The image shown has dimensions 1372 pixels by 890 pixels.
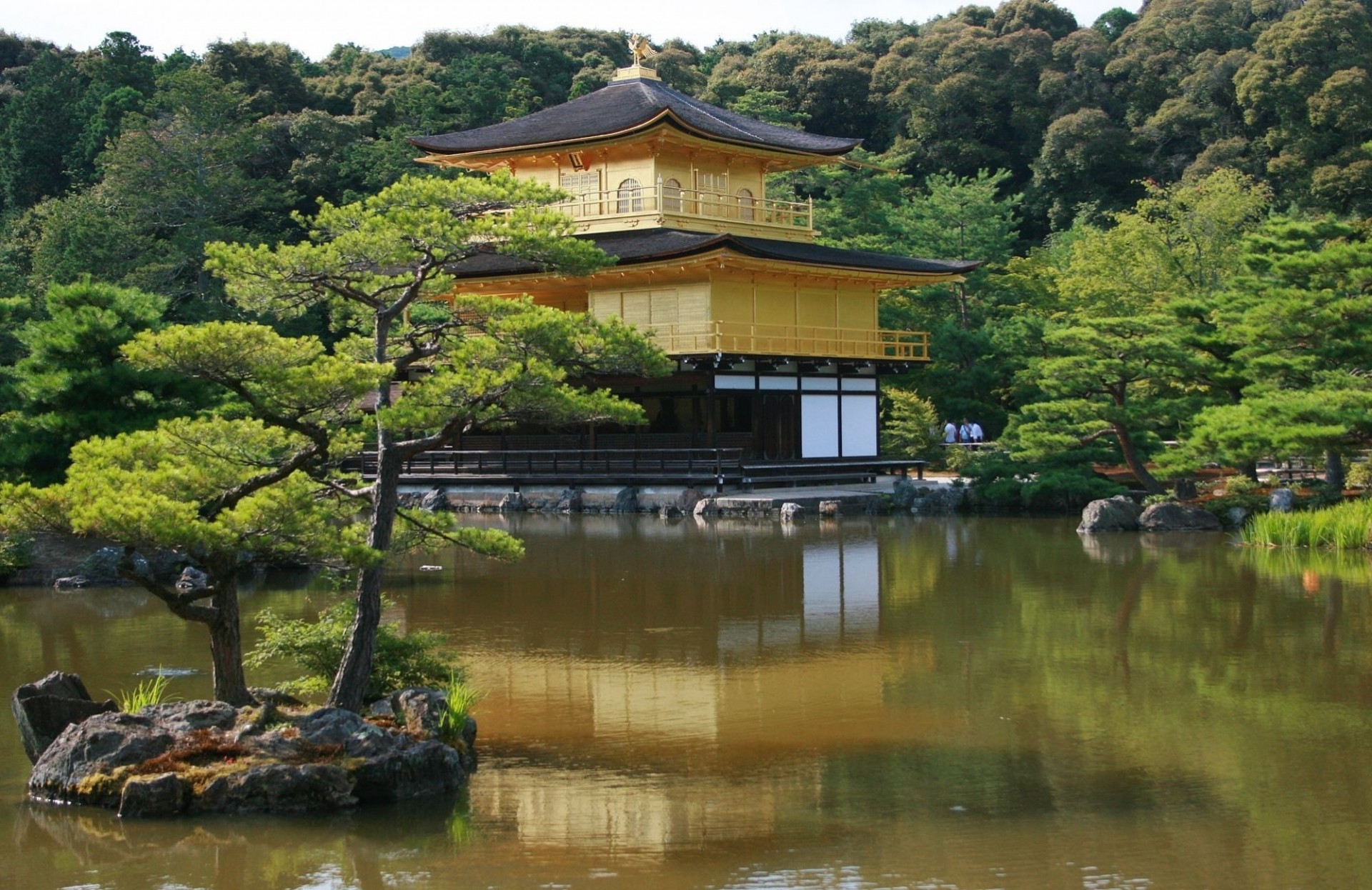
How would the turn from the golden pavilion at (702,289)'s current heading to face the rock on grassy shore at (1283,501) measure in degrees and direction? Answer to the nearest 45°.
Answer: approximately 90° to its left

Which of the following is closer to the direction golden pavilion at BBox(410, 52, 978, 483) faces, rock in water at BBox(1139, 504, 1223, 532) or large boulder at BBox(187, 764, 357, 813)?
the large boulder

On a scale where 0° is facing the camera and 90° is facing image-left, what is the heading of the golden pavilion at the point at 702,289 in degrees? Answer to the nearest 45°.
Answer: approximately 45°

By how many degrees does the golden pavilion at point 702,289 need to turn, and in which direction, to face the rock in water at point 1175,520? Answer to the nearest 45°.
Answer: approximately 90° to its left

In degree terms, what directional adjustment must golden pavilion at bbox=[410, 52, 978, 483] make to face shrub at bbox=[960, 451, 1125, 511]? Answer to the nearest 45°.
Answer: approximately 90° to its left

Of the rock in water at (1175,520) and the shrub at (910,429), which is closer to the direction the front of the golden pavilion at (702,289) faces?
the rock in water

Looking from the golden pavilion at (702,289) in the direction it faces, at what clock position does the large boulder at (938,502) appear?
The large boulder is roughly at 9 o'clock from the golden pavilion.

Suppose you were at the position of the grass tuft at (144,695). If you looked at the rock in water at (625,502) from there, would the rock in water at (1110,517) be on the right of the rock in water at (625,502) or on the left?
right
